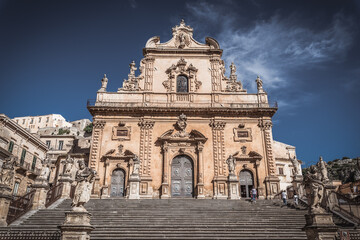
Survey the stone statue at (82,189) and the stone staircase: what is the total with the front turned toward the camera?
2

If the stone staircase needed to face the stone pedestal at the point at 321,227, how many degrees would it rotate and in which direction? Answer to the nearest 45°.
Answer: approximately 45° to its left

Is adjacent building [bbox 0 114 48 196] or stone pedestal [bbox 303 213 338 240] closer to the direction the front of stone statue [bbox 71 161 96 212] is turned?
the stone pedestal

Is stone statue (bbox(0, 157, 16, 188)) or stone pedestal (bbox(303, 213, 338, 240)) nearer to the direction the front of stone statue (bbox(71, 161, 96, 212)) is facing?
the stone pedestal

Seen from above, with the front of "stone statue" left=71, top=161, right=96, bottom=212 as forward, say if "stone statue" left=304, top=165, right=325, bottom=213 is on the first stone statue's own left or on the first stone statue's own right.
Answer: on the first stone statue's own left

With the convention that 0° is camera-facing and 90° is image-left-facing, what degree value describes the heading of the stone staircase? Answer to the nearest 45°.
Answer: approximately 0°
